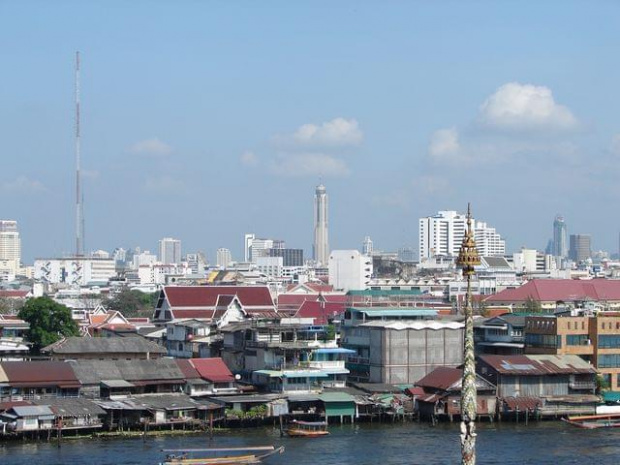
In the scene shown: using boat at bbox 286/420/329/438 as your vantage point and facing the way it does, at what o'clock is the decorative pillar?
The decorative pillar is roughly at 9 o'clock from the boat.

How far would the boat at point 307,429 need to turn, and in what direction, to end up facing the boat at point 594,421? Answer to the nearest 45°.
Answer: approximately 180°

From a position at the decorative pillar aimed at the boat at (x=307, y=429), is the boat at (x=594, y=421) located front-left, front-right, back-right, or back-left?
front-right

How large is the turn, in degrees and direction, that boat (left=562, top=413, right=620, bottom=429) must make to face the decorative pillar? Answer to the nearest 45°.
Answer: approximately 90° to its left

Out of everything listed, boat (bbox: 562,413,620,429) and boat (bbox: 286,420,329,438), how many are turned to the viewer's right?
0

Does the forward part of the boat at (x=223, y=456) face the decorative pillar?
no

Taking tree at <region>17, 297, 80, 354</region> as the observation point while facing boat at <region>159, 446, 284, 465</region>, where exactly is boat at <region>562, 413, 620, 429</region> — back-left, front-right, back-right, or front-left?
front-left

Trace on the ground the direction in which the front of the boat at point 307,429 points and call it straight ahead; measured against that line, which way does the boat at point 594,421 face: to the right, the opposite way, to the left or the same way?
the same way

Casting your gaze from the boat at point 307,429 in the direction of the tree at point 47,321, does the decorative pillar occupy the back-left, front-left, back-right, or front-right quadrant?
back-left

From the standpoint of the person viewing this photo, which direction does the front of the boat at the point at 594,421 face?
facing to the left of the viewer

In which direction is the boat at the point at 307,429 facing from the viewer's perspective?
to the viewer's left

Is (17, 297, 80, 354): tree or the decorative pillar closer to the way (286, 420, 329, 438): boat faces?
the tree

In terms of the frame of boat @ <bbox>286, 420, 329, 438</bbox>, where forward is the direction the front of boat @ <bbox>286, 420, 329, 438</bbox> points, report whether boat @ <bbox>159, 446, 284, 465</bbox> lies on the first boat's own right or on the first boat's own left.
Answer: on the first boat's own left
